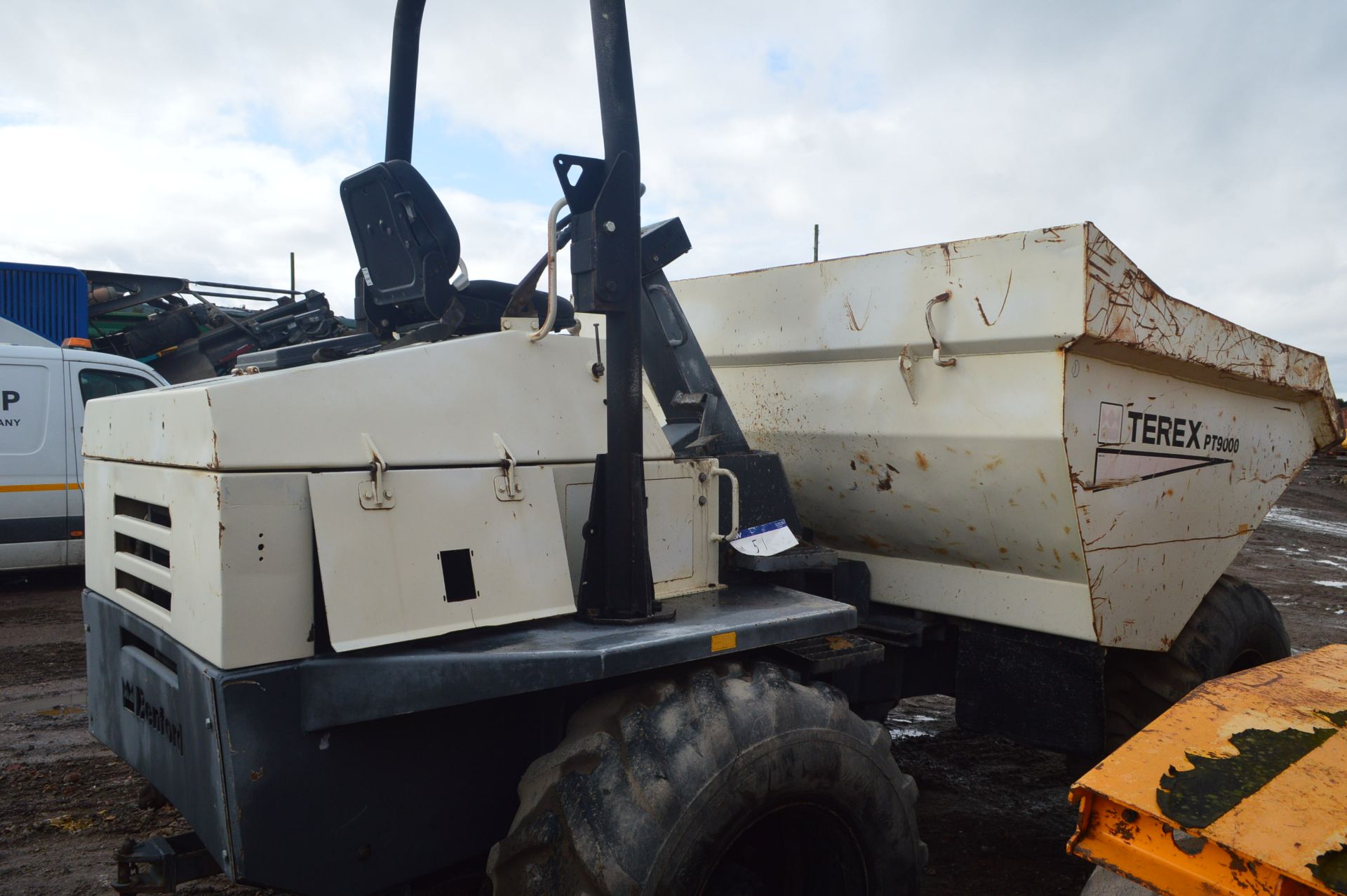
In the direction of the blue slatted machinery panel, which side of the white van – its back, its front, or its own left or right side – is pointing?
left

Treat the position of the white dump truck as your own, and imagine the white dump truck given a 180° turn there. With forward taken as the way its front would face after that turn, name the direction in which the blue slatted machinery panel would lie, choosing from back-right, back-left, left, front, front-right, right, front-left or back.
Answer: right

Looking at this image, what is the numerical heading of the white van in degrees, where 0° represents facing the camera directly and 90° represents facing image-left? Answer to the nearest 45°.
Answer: approximately 270°

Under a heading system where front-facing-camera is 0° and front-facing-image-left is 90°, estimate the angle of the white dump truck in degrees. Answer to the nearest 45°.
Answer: approximately 225°

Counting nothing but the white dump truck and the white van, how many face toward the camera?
0

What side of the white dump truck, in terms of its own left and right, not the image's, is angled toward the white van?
left
